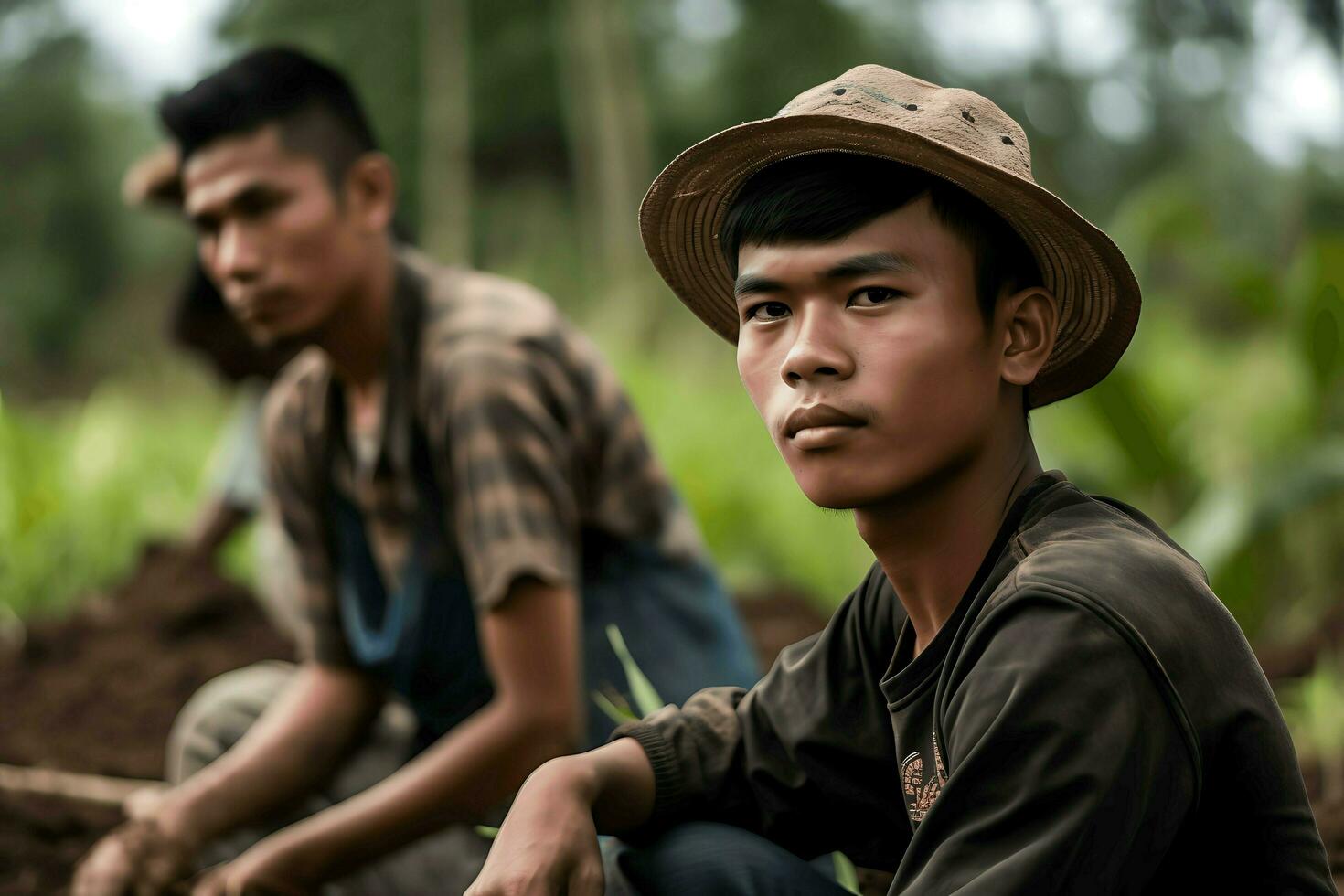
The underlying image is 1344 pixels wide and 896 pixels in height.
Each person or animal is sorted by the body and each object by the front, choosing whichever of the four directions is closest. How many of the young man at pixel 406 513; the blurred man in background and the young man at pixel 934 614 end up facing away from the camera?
0

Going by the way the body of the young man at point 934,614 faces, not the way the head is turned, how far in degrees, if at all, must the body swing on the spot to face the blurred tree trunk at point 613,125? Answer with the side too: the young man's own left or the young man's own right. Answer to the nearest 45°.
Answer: approximately 135° to the young man's own right

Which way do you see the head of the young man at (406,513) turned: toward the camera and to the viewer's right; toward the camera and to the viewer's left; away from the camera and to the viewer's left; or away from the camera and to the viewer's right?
toward the camera and to the viewer's left

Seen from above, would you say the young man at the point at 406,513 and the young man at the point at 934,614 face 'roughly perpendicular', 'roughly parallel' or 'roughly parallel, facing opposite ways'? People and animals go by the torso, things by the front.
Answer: roughly parallel

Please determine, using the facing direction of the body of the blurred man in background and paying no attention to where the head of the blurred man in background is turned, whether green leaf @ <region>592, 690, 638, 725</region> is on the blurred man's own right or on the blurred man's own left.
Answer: on the blurred man's own left

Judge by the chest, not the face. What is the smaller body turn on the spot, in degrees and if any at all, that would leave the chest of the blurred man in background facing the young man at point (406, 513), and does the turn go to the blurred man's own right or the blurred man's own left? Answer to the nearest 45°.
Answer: approximately 90° to the blurred man's own left

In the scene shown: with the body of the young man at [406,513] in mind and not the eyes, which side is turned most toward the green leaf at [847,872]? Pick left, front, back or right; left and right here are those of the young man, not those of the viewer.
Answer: left

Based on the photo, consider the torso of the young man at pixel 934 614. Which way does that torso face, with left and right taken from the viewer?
facing the viewer and to the left of the viewer

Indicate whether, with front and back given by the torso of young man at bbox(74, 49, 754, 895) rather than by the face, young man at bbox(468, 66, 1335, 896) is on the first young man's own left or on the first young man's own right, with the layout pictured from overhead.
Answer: on the first young man's own left

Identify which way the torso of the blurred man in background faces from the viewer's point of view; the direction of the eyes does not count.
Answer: to the viewer's left

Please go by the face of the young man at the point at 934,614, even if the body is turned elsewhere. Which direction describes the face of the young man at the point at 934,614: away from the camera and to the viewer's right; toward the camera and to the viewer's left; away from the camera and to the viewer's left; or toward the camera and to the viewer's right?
toward the camera and to the viewer's left

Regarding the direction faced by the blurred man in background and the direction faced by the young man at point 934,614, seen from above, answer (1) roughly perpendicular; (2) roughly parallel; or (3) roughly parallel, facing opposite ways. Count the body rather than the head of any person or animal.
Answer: roughly parallel

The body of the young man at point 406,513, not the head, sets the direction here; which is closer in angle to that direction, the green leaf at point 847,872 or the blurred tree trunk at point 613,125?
the green leaf

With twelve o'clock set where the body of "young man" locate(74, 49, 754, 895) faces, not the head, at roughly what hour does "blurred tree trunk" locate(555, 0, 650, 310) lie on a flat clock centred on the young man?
The blurred tree trunk is roughly at 5 o'clock from the young man.
